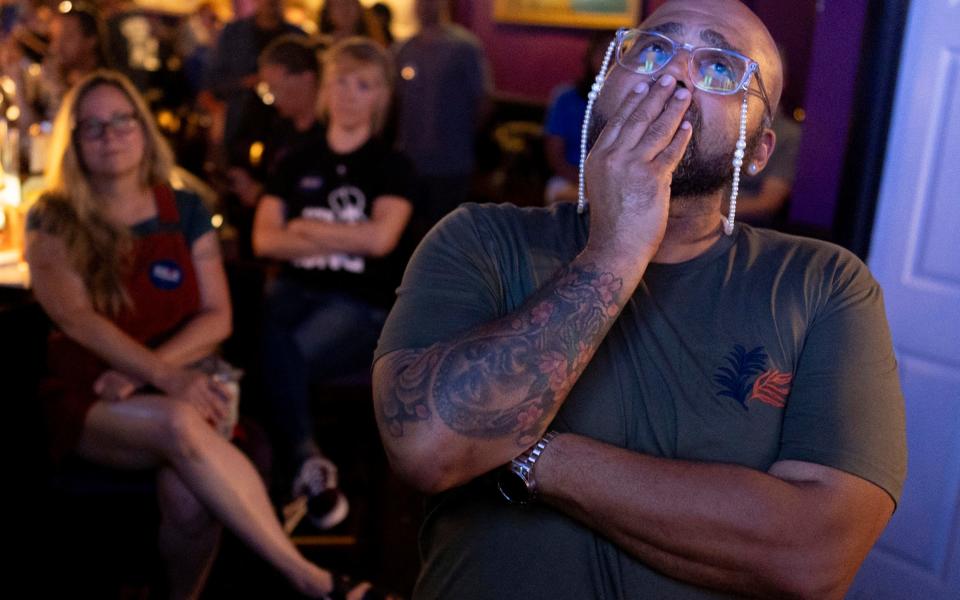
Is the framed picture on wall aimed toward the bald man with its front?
yes

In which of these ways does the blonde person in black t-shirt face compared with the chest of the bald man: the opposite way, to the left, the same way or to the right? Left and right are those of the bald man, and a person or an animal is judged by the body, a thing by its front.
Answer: the same way

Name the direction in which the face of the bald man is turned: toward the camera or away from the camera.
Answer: toward the camera

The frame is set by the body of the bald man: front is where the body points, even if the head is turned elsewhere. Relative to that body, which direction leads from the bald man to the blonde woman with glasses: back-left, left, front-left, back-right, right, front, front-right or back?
back-right

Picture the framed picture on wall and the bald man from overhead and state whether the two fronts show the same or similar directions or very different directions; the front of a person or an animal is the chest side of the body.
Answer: same or similar directions

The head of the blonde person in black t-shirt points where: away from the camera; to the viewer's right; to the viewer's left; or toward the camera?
toward the camera

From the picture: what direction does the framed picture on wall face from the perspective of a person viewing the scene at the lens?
facing the viewer

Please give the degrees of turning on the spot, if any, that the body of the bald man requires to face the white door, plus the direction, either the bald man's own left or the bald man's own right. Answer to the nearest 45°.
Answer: approximately 135° to the bald man's own left

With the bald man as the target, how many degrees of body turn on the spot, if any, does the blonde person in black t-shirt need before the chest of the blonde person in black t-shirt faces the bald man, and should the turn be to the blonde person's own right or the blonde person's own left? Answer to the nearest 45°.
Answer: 0° — they already face them

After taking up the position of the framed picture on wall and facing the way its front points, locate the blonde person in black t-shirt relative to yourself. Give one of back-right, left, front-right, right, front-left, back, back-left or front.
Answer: front

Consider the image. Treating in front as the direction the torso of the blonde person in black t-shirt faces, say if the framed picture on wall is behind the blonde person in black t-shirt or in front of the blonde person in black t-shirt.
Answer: behind

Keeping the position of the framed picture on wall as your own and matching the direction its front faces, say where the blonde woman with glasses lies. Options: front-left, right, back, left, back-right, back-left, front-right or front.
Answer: front

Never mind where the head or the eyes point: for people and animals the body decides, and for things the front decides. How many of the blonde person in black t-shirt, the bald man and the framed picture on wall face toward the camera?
3

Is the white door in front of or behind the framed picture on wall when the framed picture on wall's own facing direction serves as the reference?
in front

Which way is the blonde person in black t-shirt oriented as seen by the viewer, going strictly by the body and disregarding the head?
toward the camera

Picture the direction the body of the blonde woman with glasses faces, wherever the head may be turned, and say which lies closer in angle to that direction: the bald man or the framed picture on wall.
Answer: the bald man

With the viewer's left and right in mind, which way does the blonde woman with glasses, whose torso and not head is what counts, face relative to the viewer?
facing the viewer and to the right of the viewer
